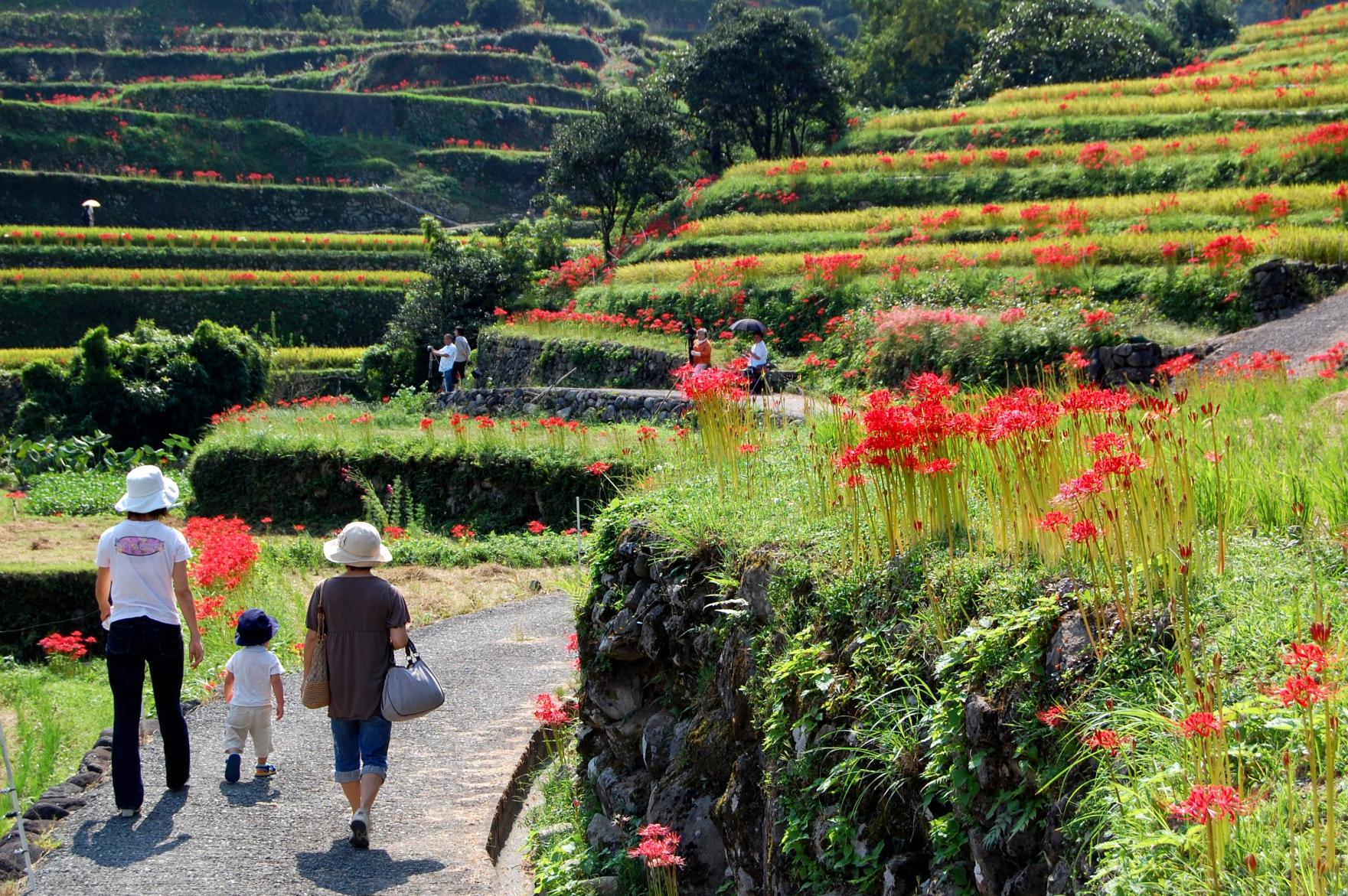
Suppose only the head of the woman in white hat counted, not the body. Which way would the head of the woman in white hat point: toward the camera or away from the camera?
away from the camera

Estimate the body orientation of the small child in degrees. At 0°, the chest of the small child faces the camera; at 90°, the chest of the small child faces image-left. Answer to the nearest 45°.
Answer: approximately 180°

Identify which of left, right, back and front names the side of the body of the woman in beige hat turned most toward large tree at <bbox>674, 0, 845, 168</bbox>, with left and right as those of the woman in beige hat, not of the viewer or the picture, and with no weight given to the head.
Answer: front

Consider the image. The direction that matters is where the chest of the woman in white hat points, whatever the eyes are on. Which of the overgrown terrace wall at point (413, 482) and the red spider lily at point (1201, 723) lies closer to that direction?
the overgrown terrace wall

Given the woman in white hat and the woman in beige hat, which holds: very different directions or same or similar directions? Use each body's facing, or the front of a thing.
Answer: same or similar directions

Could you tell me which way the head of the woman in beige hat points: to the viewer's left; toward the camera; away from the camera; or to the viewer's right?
away from the camera

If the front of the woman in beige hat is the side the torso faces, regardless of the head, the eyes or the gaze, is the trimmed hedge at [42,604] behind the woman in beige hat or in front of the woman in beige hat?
in front

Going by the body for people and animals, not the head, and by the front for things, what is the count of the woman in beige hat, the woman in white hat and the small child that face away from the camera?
3

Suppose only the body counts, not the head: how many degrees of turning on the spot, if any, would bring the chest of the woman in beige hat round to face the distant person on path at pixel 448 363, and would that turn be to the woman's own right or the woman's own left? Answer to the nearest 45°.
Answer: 0° — they already face them

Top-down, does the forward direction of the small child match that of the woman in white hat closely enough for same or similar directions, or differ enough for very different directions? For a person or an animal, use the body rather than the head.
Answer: same or similar directions

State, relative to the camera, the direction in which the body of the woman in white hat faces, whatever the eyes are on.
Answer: away from the camera

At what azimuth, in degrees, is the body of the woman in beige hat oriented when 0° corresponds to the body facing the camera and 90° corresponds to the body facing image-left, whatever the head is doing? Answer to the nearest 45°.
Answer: approximately 180°

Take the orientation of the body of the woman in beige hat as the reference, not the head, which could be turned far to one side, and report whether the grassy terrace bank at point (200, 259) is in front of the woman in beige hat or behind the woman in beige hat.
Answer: in front

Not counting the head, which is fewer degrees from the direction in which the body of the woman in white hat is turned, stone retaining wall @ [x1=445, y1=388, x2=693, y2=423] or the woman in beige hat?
the stone retaining wall
